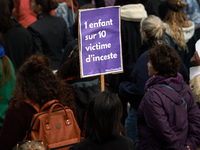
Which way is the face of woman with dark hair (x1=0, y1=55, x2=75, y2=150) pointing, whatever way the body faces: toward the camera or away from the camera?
away from the camera

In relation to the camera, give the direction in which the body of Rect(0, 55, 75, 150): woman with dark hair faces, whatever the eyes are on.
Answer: away from the camera

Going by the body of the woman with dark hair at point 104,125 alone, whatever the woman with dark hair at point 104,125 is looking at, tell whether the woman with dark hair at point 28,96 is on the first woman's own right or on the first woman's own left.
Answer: on the first woman's own left

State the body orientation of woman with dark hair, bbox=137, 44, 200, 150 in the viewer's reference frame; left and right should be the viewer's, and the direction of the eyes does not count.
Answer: facing away from the viewer and to the left of the viewer

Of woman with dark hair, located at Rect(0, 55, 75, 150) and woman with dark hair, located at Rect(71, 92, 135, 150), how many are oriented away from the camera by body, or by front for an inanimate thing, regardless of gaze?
2

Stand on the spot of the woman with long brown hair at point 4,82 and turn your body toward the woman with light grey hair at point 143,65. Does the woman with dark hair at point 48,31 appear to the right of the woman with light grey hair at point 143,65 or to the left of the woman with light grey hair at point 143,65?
left

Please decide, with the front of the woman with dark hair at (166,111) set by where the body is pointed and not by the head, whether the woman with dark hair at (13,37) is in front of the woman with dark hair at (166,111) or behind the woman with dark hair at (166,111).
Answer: in front

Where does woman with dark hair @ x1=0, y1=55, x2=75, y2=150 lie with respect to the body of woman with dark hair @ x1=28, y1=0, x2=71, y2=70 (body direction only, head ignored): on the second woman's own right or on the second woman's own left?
on the second woman's own left

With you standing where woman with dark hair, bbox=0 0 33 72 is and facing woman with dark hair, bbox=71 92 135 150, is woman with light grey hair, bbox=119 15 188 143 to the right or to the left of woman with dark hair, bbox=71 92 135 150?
left

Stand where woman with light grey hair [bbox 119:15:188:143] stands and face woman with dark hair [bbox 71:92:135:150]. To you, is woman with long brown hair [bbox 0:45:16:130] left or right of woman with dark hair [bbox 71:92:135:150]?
right

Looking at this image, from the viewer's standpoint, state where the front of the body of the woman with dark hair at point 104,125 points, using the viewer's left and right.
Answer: facing away from the viewer

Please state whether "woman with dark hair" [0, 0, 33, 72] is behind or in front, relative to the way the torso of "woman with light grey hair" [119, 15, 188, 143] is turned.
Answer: in front

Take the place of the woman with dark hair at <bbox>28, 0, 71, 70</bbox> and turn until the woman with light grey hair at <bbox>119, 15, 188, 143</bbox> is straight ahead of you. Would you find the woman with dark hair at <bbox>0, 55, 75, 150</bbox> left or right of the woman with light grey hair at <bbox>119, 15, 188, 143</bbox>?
right

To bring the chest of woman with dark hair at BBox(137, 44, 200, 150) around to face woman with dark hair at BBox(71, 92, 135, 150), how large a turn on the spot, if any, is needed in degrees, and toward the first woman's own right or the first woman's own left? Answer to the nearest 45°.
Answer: approximately 90° to the first woman's own left

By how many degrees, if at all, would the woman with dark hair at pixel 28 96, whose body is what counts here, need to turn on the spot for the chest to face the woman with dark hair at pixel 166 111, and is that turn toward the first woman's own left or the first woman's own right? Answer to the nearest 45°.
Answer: approximately 90° to the first woman's own right

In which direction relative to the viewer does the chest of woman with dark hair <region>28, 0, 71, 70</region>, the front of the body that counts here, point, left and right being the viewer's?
facing away from the viewer and to the left of the viewer

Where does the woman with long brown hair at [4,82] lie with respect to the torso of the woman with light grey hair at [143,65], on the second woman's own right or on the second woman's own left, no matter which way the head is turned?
on the second woman's own left

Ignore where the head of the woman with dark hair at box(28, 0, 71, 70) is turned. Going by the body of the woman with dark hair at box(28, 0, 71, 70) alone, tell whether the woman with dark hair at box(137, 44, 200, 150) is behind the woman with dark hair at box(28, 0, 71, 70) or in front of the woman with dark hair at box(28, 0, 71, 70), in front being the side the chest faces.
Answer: behind

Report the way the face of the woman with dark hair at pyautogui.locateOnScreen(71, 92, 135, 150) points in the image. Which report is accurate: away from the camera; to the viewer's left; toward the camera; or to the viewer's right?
away from the camera
